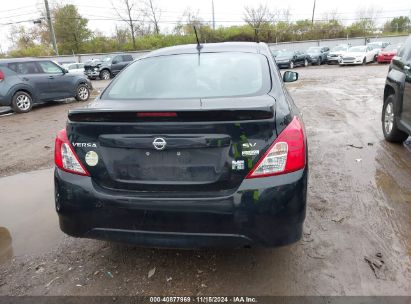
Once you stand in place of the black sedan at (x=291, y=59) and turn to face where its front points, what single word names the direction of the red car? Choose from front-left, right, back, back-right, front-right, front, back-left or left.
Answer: back-left

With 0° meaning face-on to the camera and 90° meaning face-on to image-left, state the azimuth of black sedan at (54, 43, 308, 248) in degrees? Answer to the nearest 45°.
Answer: approximately 180°

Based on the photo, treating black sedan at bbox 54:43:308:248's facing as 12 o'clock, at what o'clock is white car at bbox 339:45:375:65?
The white car is roughly at 1 o'clock from the black sedan.

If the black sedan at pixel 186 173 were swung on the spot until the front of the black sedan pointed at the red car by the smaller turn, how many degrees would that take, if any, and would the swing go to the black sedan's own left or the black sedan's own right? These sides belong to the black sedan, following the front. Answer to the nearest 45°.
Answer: approximately 45° to the black sedan's own right

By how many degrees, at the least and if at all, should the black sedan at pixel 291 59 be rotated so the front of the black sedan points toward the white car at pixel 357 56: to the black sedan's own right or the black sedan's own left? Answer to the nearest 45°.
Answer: approximately 135° to the black sedan's own left

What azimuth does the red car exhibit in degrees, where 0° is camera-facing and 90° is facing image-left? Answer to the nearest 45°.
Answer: approximately 45°

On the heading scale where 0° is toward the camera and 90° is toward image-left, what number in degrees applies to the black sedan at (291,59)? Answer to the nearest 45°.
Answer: approximately 45°
